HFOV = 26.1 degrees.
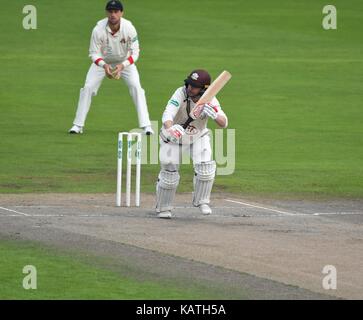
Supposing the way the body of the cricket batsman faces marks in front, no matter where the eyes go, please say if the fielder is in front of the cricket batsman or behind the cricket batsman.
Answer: behind

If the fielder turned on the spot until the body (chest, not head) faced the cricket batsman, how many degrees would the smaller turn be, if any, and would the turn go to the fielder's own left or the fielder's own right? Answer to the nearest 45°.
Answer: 0° — they already face them

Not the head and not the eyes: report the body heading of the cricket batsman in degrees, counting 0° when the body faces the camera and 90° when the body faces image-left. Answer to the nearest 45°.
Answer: approximately 0°

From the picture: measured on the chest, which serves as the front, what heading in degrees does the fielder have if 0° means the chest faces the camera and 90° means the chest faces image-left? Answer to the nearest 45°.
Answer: approximately 0°
